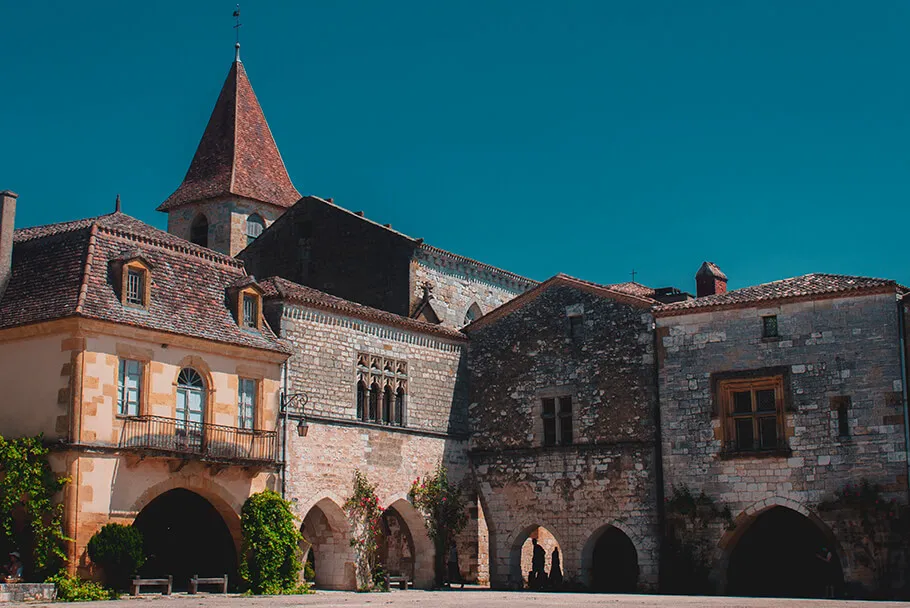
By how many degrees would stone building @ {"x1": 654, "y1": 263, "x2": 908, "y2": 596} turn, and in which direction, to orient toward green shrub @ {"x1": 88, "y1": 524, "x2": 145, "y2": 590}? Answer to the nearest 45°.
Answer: approximately 45° to its right

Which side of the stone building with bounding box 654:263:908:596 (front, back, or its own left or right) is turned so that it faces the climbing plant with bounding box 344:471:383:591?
right

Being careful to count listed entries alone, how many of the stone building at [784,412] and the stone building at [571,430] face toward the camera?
2

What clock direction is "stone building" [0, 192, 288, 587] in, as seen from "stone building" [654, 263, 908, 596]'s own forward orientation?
"stone building" [0, 192, 288, 587] is roughly at 2 o'clock from "stone building" [654, 263, 908, 596].

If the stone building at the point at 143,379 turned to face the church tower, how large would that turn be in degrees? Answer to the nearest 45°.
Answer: approximately 135° to its left
